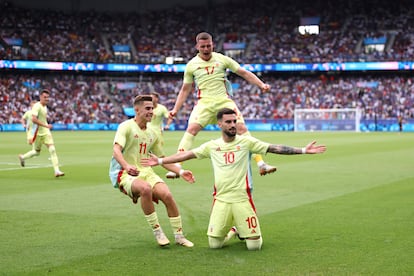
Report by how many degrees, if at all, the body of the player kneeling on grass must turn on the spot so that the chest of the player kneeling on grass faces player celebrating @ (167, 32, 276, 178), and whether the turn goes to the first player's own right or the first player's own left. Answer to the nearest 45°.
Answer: approximately 180°

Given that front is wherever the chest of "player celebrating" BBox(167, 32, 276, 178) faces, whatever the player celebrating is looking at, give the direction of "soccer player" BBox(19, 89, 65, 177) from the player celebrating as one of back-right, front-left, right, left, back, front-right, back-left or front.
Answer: back-right

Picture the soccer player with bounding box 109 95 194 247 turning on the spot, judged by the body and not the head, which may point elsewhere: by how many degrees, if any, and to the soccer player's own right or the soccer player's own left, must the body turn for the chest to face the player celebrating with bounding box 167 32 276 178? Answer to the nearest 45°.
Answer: approximately 90° to the soccer player's own left

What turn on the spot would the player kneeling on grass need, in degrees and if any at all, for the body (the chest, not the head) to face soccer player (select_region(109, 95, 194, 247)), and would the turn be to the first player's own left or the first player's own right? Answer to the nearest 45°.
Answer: approximately 90° to the first player's own right

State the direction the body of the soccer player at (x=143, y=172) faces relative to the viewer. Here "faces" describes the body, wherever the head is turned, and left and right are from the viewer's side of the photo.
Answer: facing the viewer and to the right of the viewer

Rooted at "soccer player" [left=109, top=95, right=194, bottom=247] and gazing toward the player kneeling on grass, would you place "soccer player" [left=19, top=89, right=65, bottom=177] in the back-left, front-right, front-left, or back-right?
back-left

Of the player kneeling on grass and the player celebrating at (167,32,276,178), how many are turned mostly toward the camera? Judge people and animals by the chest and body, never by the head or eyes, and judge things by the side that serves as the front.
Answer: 2

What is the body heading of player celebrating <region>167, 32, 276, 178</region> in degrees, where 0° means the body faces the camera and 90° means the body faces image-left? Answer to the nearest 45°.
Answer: approximately 0°

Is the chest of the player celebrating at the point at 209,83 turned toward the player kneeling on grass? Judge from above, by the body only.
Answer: yes
